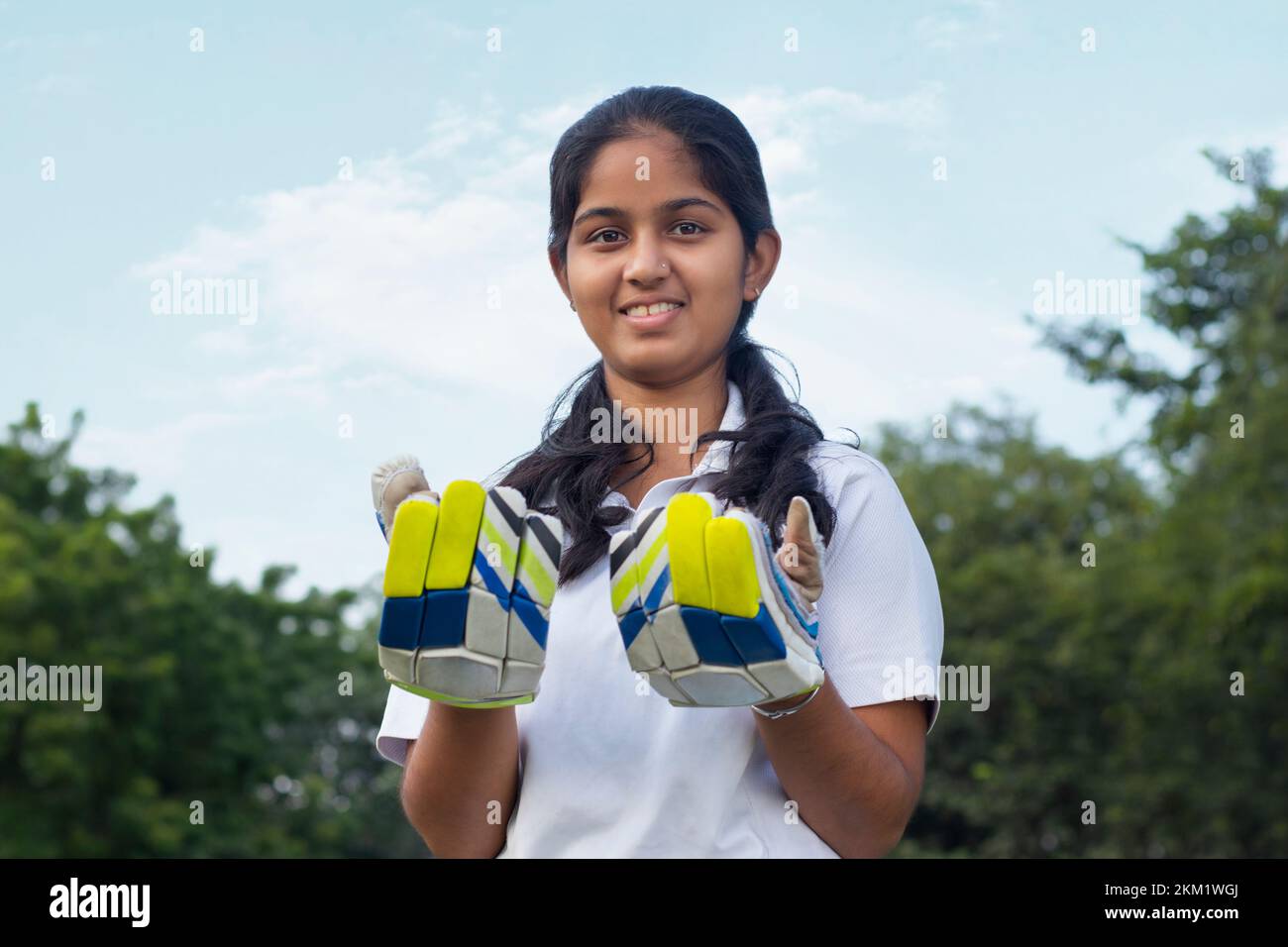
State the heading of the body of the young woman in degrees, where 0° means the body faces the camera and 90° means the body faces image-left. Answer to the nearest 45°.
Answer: approximately 0°

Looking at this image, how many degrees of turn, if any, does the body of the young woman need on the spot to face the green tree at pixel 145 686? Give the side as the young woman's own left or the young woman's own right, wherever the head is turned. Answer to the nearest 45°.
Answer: approximately 180°
